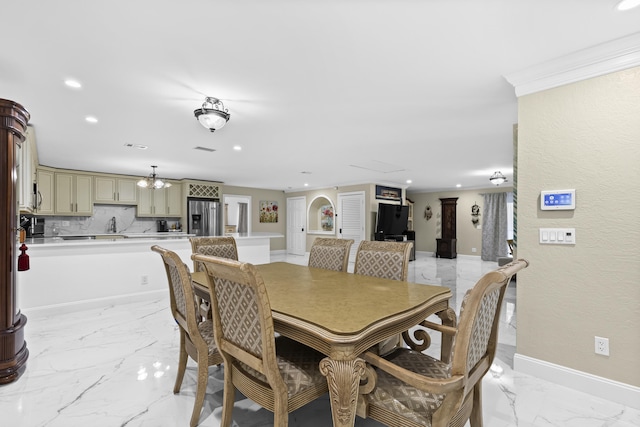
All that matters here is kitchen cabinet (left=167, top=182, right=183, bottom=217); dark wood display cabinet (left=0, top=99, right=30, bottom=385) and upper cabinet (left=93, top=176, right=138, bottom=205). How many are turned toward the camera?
2

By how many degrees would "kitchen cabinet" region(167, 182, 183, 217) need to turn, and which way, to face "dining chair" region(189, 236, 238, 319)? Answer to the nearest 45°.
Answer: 0° — it already faces it

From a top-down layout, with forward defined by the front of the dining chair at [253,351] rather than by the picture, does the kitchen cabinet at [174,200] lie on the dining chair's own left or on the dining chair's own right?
on the dining chair's own left

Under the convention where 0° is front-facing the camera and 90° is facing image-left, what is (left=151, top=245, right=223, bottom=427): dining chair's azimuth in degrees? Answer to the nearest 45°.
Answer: approximately 225°

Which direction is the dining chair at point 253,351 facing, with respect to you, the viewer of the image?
facing away from the viewer and to the right of the viewer

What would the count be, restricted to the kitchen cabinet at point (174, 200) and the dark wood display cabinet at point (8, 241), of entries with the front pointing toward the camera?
1

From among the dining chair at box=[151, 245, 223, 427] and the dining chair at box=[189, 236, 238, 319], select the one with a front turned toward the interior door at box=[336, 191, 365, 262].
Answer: the dining chair at box=[151, 245, 223, 427]

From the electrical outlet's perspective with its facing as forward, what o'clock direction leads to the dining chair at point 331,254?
The dining chair is roughly at 1 o'clock from the electrical outlet.

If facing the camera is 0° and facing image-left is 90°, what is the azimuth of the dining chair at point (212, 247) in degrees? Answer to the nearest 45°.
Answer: approximately 315°

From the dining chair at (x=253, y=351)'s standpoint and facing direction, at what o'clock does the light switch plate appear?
The light switch plate is roughly at 1 o'clock from the dining chair.

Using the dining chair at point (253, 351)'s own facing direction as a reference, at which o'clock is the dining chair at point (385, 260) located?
the dining chair at point (385, 260) is roughly at 12 o'clock from the dining chair at point (253, 351).
